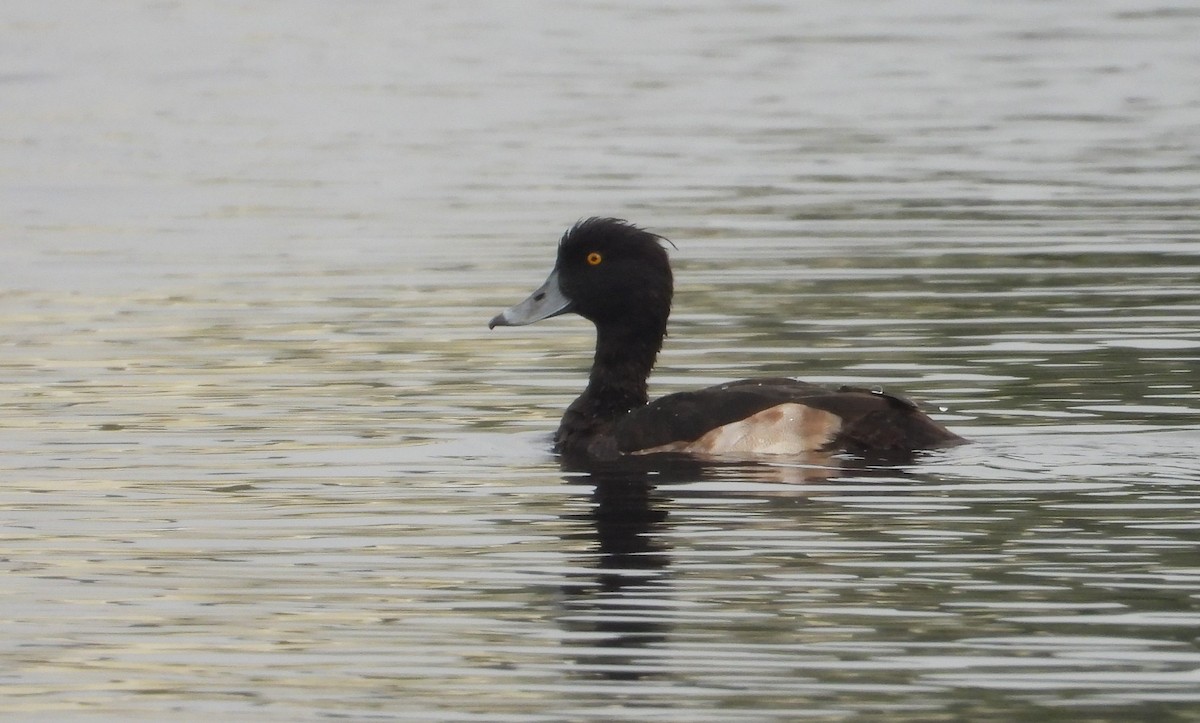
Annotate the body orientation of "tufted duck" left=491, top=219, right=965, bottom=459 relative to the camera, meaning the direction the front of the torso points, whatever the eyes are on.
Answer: to the viewer's left
